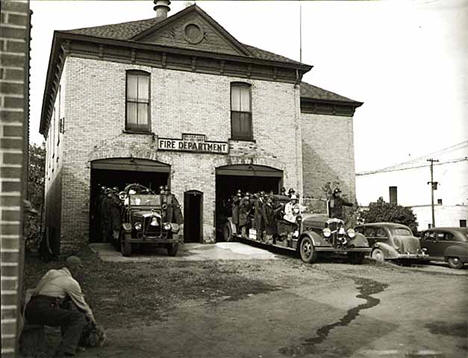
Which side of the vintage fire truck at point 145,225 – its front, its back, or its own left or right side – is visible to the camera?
front

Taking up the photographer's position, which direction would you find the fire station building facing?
facing the viewer

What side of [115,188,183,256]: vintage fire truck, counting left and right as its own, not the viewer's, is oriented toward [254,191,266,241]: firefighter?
left

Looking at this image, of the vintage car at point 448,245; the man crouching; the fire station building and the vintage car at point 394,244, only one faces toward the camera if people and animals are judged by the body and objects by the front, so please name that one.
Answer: the fire station building

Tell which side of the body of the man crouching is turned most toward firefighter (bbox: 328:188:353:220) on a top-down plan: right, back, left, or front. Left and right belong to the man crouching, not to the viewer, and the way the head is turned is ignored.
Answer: front

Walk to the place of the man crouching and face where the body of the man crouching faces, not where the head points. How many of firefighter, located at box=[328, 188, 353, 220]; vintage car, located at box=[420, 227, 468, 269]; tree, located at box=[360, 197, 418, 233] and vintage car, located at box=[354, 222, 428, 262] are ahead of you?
4

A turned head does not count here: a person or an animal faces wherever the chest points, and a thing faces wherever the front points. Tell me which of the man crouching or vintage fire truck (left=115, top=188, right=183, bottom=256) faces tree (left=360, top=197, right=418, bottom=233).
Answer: the man crouching

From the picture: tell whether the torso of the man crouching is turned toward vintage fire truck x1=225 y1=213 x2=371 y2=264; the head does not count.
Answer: yes
